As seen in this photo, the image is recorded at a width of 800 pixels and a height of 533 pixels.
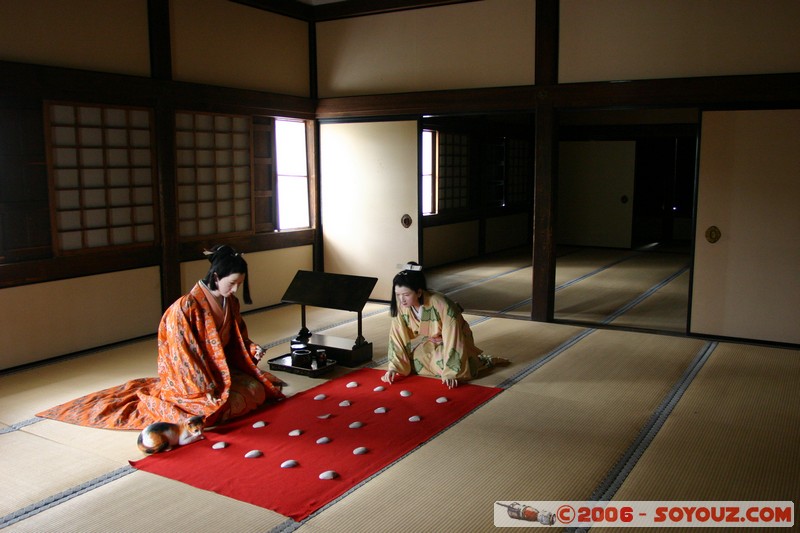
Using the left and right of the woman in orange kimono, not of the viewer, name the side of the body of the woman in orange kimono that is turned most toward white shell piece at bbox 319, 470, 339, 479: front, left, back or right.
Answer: front

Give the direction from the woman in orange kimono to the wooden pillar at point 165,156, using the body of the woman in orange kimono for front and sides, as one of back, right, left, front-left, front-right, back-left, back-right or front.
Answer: back-left

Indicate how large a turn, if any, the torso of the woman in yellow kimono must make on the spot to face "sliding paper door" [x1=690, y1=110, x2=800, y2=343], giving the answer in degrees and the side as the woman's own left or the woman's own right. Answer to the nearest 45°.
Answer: approximately 180°

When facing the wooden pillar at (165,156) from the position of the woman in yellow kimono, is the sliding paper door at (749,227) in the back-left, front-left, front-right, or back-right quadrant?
back-right

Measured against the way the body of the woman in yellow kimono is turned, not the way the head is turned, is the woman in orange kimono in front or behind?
in front

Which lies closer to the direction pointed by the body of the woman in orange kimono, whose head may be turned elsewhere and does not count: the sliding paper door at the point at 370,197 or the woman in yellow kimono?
the woman in yellow kimono

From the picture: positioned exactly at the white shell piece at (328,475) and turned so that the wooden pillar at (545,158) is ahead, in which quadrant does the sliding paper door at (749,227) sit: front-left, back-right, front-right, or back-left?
front-right

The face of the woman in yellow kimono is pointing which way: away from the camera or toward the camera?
toward the camera

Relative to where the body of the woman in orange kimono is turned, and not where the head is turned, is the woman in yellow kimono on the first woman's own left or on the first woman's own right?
on the first woman's own left

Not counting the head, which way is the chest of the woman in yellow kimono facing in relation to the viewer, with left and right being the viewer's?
facing the viewer and to the left of the viewer

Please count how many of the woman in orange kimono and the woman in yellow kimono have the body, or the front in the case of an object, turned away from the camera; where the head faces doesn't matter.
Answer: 0

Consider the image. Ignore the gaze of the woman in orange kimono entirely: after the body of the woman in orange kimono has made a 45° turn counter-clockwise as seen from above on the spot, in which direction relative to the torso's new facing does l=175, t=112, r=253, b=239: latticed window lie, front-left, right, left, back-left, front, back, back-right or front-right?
left

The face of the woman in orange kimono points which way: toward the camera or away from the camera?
toward the camera

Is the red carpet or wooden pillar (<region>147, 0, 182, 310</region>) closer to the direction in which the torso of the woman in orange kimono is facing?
the red carpet

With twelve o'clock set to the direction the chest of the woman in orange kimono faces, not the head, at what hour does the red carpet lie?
The red carpet is roughly at 12 o'clock from the woman in orange kimono.

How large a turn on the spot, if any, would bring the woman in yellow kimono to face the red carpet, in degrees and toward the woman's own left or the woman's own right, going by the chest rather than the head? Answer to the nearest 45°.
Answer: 0° — they already face it

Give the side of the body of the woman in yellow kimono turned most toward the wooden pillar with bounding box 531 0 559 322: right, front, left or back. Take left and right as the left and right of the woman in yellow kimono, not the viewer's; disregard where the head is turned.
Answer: back

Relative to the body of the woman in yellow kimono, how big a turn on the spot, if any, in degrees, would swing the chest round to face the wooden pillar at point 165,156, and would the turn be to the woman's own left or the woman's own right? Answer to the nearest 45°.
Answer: approximately 90° to the woman's own right
